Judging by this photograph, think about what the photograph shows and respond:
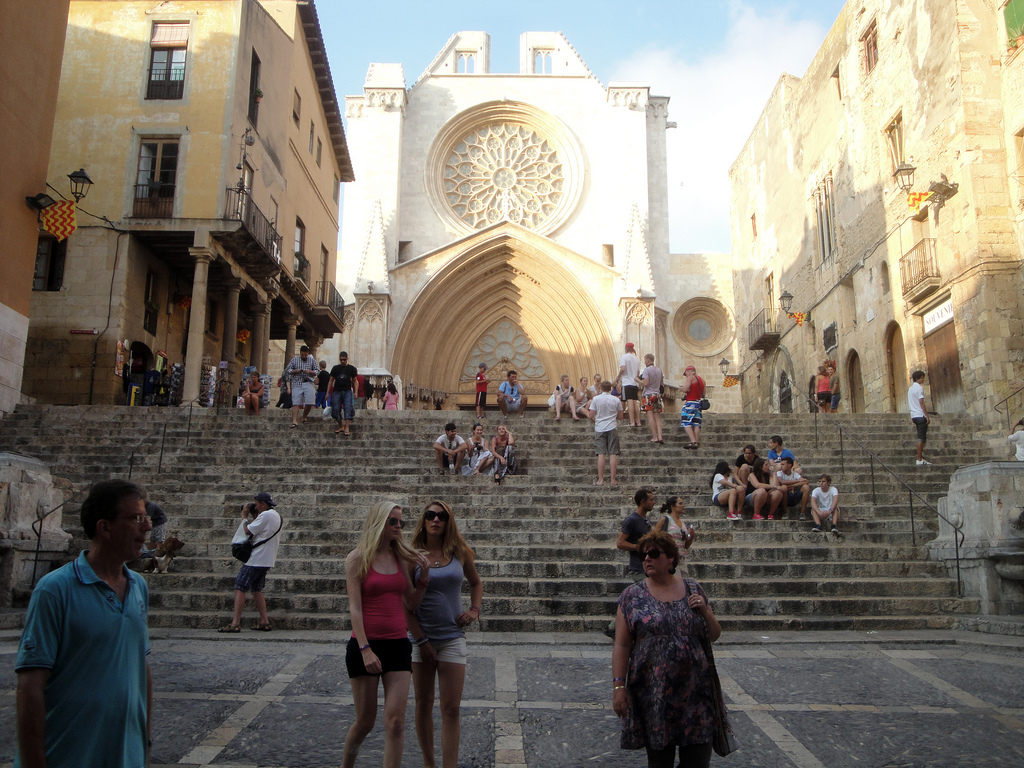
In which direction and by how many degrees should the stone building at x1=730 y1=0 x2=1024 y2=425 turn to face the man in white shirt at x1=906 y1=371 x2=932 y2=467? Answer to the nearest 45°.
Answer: approximately 45° to its left

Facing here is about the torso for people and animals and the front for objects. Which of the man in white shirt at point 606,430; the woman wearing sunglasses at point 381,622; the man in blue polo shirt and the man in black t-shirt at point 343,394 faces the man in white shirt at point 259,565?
the man in black t-shirt

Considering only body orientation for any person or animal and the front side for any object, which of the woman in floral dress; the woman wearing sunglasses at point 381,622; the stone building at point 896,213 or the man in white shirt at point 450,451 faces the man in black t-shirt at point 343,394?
the stone building

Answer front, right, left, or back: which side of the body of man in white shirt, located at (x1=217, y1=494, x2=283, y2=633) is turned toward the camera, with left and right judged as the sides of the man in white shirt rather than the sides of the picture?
left

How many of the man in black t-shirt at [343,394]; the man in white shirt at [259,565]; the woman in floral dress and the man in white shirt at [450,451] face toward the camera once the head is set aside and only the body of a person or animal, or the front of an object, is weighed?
3

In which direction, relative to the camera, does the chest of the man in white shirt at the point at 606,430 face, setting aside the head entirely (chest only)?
away from the camera

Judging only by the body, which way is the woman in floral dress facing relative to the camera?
toward the camera

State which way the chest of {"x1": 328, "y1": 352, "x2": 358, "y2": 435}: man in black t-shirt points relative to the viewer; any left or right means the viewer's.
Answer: facing the viewer

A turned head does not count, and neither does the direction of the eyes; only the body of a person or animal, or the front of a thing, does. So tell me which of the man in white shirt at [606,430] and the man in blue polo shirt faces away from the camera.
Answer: the man in white shirt

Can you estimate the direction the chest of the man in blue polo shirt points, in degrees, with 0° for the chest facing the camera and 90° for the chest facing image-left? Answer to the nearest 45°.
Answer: approximately 315°

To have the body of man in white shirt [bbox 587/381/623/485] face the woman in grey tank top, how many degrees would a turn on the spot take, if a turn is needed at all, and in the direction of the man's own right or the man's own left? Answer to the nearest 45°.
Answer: approximately 180°

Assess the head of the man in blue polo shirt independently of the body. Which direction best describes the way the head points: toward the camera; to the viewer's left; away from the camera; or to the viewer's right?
to the viewer's right

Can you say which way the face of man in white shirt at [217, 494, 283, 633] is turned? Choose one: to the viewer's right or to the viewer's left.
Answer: to the viewer's left

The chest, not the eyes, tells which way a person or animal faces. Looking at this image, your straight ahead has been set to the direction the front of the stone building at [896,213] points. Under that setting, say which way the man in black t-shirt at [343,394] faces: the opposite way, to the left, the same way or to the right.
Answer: to the left

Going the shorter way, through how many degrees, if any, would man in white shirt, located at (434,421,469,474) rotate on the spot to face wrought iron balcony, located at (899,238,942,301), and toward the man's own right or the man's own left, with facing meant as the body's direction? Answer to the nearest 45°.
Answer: approximately 90° to the man's own left

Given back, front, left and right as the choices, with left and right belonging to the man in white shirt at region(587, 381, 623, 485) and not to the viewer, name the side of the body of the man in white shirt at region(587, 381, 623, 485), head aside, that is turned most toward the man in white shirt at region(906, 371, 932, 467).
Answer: right
